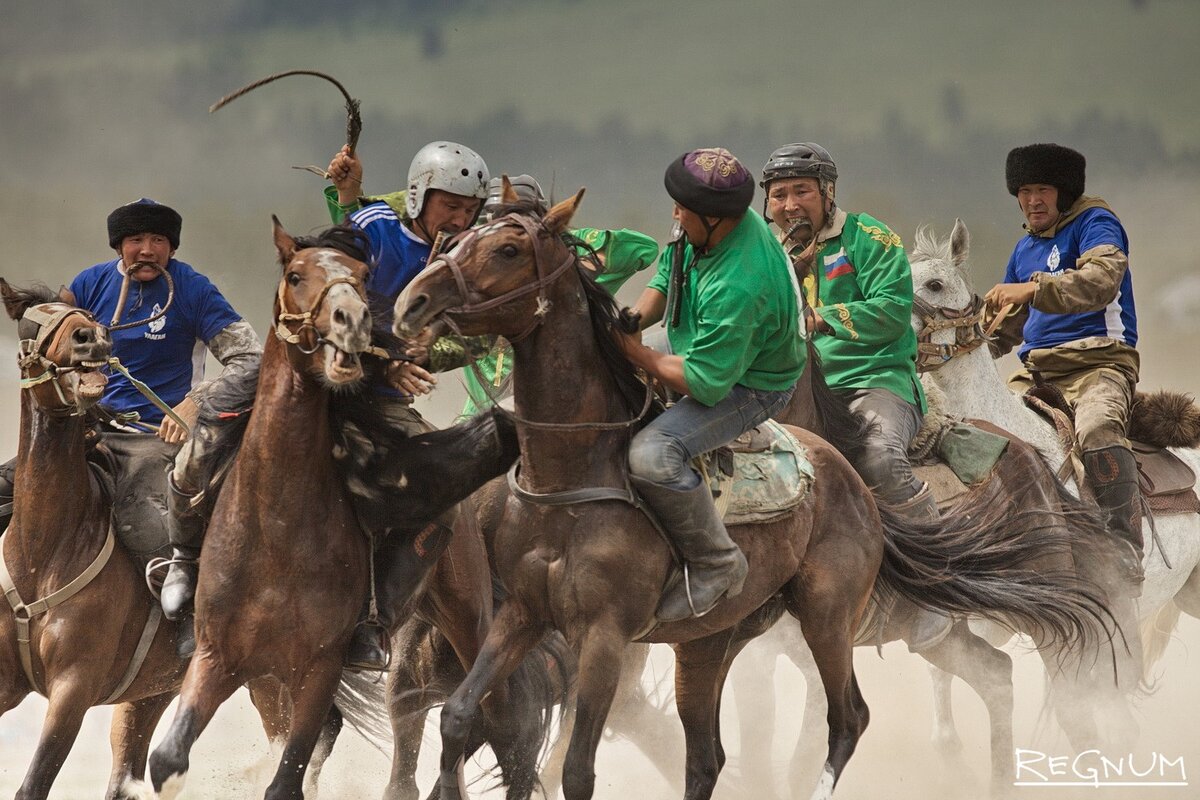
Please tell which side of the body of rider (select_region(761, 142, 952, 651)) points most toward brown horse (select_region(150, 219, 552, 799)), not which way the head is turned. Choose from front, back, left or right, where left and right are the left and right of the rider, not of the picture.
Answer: front

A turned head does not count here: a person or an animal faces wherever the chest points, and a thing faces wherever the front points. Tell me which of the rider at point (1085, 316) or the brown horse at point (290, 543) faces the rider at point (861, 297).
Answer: the rider at point (1085, 316)

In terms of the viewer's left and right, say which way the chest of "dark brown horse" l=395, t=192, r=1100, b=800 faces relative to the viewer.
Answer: facing the viewer and to the left of the viewer

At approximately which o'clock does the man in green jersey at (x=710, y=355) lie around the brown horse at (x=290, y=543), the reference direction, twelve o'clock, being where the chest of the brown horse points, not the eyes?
The man in green jersey is roughly at 9 o'clock from the brown horse.

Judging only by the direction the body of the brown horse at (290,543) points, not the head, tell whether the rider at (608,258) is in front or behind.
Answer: behind

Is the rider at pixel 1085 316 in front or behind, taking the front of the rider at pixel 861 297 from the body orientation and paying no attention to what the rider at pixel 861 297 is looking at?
behind

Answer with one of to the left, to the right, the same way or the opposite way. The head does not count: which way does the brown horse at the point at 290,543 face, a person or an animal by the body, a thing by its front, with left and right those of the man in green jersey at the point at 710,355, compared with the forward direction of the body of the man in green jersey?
to the left

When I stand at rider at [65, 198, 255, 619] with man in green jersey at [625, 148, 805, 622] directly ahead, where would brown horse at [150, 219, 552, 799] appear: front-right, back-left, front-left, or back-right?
front-right

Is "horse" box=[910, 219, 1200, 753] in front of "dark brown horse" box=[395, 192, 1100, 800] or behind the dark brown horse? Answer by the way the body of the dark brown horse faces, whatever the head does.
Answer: behind

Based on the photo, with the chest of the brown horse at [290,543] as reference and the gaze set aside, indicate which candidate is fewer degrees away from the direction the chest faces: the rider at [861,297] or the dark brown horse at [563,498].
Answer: the dark brown horse

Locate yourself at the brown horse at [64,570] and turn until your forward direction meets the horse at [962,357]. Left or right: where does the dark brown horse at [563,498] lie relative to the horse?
right

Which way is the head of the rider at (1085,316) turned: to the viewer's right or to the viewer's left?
to the viewer's left

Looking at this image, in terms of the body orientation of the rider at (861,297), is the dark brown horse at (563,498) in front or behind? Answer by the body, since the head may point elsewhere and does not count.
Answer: in front

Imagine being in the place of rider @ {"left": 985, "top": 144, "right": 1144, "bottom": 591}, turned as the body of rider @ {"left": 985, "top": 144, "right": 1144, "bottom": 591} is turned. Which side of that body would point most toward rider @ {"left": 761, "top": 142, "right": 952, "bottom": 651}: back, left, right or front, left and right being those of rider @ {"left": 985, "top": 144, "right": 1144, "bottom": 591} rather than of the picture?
front

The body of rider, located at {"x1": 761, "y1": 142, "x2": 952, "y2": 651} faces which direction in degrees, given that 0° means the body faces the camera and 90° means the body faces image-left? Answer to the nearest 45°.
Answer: approximately 45°

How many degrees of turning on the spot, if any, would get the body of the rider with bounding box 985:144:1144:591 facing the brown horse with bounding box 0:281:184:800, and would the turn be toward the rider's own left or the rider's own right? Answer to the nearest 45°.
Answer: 0° — they already face it

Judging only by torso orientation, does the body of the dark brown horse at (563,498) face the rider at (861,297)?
no

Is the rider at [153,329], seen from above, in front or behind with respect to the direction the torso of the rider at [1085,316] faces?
in front

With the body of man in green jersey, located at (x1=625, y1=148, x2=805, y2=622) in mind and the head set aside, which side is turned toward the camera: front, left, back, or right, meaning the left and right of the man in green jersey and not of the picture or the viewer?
left

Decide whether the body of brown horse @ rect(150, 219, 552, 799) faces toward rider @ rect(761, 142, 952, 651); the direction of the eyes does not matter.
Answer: no

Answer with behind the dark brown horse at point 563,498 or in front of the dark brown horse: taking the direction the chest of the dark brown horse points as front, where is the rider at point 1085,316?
behind
